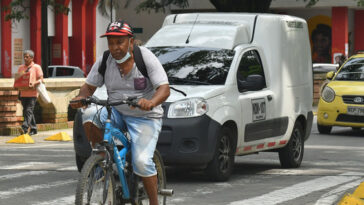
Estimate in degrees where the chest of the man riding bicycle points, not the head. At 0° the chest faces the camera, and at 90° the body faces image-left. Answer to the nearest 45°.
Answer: approximately 45°

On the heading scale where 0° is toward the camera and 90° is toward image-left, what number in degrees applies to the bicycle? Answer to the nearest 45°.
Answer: approximately 45°

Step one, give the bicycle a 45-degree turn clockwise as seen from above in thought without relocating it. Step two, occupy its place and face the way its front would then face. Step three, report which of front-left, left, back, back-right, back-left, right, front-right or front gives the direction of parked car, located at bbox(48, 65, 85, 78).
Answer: right

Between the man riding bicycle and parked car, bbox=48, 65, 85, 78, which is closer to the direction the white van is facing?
the man riding bicycle

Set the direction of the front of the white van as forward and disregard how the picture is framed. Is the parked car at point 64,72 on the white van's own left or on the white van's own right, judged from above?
on the white van's own right

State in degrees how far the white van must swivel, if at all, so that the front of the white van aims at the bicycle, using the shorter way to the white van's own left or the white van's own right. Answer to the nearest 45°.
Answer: approximately 45° to the white van's own left

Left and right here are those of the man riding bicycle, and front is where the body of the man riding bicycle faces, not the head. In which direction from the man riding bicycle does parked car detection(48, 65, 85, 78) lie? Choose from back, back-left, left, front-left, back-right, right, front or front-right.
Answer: back-right

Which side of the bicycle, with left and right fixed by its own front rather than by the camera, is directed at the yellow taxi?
back

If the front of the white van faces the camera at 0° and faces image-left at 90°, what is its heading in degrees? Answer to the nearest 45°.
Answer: approximately 45°

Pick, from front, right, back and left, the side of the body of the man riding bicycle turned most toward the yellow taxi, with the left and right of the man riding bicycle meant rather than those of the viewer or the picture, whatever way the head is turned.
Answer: back
